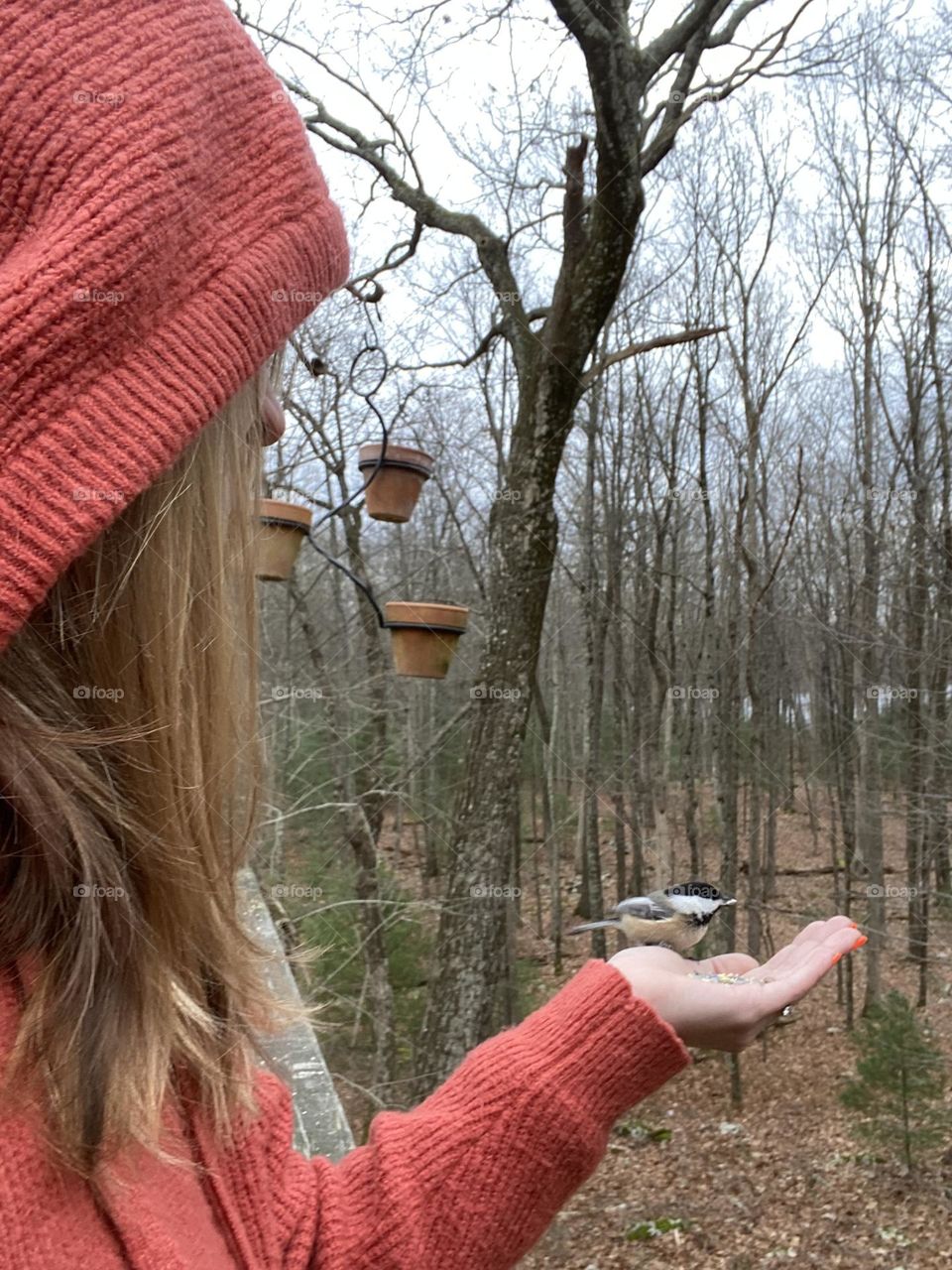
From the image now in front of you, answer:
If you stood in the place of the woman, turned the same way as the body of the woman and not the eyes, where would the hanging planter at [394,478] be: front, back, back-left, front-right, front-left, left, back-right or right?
front-left

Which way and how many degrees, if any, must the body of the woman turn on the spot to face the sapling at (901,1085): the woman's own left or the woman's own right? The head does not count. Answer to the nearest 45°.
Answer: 0° — they already face it

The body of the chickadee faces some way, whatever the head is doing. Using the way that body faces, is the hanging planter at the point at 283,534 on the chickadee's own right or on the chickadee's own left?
on the chickadee's own left

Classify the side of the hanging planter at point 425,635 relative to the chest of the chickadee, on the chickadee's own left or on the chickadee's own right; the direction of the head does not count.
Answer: on the chickadee's own left

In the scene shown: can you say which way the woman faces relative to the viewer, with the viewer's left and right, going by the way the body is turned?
facing away from the viewer and to the right of the viewer

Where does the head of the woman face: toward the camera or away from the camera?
away from the camera

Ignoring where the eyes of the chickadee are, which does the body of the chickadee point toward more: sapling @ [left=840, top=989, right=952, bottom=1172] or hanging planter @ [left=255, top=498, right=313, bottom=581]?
the sapling

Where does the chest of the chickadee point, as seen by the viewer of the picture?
to the viewer's right

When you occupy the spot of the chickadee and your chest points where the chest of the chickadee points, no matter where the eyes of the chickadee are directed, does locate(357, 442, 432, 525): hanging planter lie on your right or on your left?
on your left

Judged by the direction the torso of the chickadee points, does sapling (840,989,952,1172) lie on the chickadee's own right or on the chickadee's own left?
on the chickadee's own left
